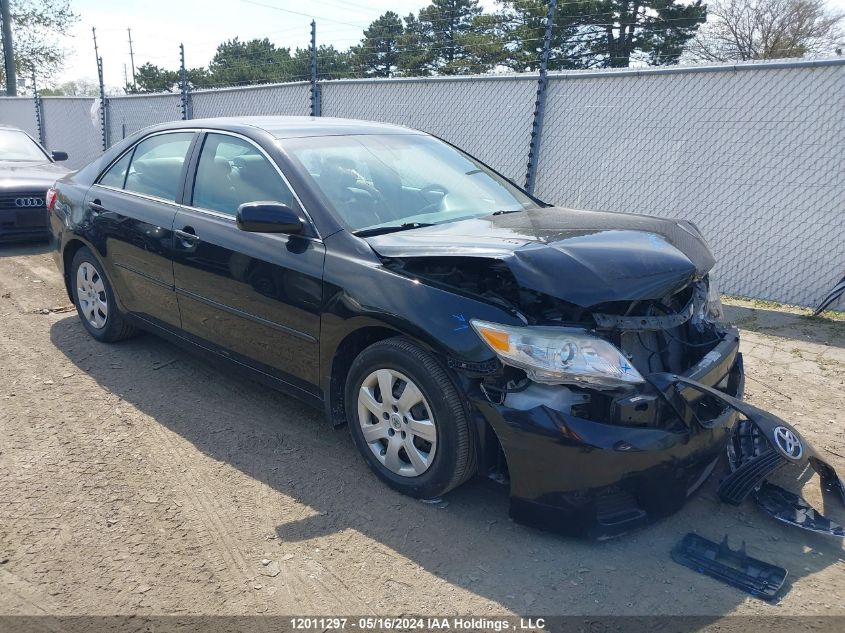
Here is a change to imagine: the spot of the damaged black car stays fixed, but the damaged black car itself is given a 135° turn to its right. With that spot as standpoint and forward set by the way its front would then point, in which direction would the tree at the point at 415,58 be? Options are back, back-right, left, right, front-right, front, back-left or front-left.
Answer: right

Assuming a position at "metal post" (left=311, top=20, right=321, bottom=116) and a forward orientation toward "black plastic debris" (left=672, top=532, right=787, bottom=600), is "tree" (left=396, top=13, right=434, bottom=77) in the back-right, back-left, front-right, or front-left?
back-left

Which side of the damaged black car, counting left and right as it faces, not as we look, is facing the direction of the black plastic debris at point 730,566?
front

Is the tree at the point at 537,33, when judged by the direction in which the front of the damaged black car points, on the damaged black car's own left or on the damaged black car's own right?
on the damaged black car's own left

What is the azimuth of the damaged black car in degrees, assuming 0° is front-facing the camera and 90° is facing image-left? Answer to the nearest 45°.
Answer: approximately 315°

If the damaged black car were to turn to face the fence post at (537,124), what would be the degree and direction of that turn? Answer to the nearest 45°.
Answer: approximately 135° to its left

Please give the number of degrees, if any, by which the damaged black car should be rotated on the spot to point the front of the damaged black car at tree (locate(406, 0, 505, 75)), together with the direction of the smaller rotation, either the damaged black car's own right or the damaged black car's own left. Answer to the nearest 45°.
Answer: approximately 135° to the damaged black car's own left

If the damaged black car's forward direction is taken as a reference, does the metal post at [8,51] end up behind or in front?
behind

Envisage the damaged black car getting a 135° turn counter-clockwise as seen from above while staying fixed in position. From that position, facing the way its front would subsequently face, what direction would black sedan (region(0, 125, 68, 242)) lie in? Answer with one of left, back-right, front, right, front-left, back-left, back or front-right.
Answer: front-left

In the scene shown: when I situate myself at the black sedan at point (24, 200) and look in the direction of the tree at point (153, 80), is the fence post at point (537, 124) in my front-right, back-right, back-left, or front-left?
back-right
